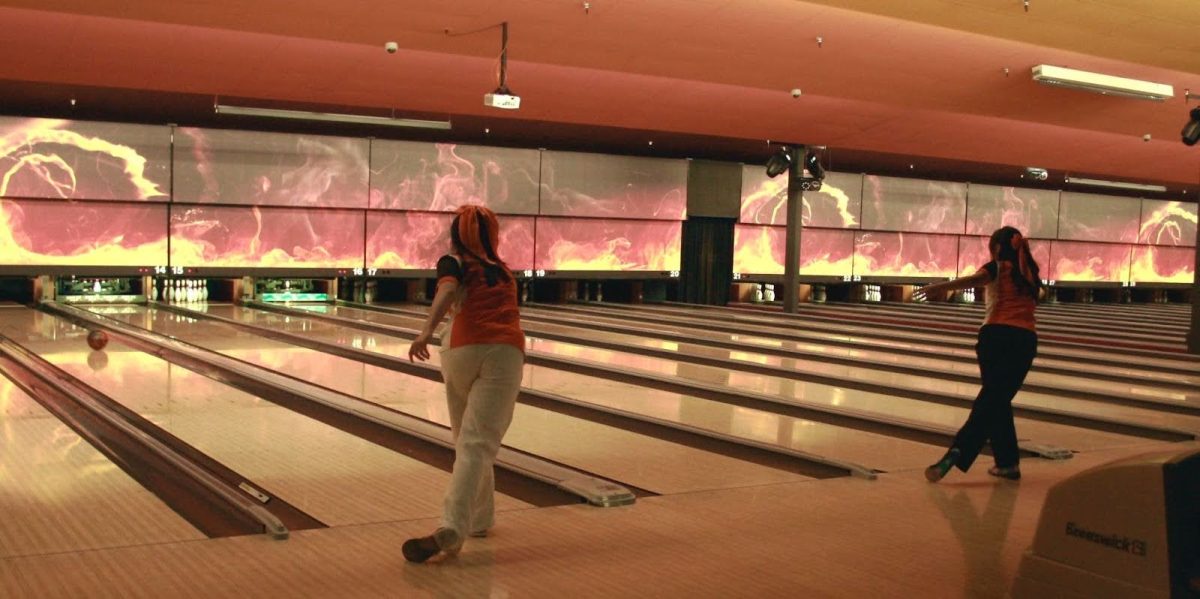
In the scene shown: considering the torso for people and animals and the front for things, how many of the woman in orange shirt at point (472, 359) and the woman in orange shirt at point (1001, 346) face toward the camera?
0

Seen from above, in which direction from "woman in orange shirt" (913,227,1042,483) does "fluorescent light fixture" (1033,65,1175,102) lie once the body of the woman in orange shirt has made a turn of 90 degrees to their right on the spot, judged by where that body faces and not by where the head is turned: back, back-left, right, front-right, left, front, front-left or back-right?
front-left

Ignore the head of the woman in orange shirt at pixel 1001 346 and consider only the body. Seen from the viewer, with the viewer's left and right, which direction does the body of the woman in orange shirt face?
facing away from the viewer and to the left of the viewer

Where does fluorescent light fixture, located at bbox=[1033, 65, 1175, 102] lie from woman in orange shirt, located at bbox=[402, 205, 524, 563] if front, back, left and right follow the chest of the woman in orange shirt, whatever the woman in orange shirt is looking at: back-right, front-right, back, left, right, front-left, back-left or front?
right

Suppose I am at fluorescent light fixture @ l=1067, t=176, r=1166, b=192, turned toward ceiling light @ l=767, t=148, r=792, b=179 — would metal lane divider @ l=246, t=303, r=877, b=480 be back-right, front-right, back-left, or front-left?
front-left

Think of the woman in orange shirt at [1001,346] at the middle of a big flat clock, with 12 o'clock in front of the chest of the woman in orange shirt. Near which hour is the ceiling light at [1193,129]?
The ceiling light is roughly at 2 o'clock from the woman in orange shirt.

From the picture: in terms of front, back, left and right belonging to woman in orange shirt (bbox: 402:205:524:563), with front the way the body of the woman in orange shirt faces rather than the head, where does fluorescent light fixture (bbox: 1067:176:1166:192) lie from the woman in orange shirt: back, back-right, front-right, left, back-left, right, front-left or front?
right

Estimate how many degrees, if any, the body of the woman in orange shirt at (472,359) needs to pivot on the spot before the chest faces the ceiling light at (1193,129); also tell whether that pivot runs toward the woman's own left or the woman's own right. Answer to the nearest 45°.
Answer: approximately 90° to the woman's own right

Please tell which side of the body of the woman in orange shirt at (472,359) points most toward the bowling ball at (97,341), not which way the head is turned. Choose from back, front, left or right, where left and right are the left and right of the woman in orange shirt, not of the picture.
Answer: front

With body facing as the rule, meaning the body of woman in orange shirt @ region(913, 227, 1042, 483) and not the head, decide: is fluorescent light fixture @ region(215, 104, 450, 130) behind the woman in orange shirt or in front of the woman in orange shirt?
in front

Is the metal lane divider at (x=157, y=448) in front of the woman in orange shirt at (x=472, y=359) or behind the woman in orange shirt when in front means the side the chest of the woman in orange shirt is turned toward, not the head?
in front

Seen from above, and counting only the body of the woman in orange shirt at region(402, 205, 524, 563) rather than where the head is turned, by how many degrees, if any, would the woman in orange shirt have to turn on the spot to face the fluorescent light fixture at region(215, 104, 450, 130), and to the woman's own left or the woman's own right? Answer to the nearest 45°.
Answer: approximately 45° to the woman's own right

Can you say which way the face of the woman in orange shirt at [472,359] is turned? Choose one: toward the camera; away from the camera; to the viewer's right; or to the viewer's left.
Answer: away from the camera

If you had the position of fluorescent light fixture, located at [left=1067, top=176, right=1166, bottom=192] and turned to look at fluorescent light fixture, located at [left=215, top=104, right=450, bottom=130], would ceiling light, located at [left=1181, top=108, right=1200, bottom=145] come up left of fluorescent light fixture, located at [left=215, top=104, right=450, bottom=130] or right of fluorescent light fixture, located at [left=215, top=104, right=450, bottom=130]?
left

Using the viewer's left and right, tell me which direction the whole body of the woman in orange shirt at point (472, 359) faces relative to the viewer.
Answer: facing away from the viewer and to the left of the viewer

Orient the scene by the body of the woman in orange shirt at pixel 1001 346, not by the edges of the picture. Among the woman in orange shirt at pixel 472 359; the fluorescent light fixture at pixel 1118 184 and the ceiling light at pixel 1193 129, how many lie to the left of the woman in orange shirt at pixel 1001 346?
1
